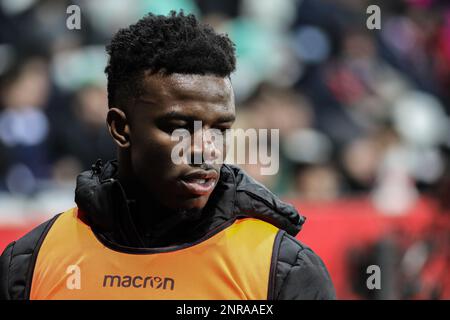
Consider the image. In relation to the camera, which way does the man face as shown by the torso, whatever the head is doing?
toward the camera

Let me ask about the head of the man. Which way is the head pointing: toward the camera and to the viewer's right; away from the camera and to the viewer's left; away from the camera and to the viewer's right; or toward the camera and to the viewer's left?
toward the camera and to the viewer's right
